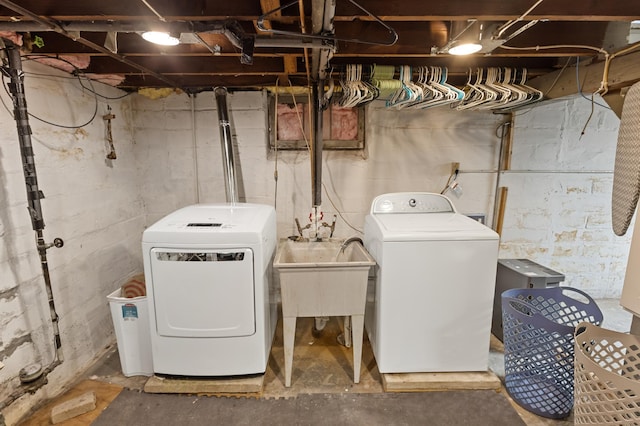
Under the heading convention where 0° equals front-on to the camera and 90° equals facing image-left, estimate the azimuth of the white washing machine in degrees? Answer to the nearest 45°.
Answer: approximately 0°

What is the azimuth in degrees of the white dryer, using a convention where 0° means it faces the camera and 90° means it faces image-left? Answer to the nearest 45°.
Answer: approximately 0°

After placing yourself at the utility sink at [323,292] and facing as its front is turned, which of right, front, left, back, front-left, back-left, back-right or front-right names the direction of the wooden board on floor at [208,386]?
right

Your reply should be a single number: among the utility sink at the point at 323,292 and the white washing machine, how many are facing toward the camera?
2

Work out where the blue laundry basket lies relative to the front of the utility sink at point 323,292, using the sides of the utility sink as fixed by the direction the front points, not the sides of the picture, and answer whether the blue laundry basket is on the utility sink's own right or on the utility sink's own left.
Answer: on the utility sink's own left

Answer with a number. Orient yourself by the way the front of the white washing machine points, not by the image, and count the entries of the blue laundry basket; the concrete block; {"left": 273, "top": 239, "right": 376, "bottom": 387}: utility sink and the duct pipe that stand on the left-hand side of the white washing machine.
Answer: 1

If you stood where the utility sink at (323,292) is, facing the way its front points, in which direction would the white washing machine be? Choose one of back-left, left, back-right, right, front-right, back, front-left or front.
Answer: left

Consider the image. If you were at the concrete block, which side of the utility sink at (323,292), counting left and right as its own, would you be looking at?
right

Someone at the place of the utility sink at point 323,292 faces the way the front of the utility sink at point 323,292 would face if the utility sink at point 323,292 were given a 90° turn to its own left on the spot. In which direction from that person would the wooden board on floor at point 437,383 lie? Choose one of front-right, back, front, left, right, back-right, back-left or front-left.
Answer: front
